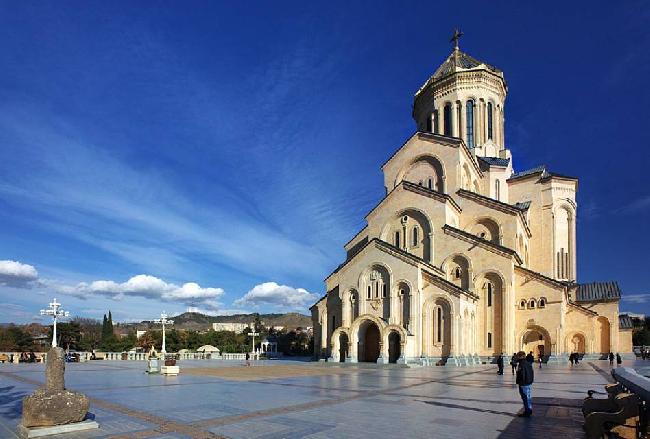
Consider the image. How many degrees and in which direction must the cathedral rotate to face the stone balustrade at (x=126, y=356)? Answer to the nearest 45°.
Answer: approximately 45° to its right

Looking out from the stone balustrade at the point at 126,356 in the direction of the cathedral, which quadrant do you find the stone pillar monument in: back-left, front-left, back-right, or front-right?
front-right

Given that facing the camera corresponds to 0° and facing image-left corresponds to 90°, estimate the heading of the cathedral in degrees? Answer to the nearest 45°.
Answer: approximately 45°

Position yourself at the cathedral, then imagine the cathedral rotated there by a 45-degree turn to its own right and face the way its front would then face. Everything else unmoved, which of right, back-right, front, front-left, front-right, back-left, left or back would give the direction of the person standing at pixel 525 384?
left

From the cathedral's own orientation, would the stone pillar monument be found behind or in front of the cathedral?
in front
